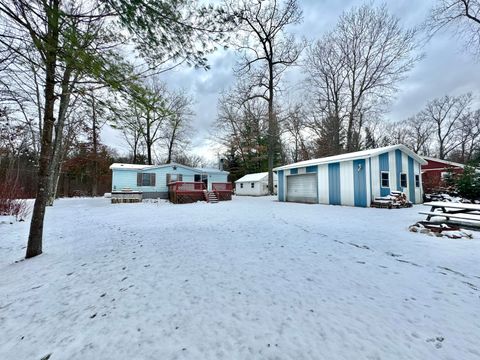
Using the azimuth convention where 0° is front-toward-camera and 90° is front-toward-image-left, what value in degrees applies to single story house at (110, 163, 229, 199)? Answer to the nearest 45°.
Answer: approximately 315°

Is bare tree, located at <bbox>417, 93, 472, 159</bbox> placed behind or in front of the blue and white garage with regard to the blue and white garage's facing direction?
behind
